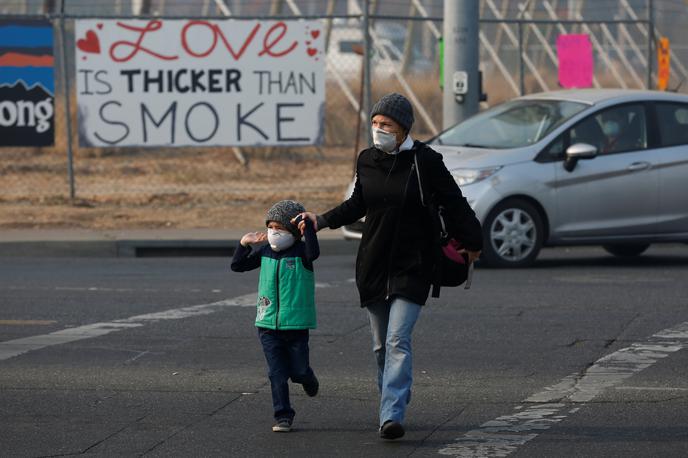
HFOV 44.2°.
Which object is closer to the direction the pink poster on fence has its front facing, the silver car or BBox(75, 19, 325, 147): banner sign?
the silver car

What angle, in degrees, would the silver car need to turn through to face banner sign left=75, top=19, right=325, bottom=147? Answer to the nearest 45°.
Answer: approximately 90° to its right

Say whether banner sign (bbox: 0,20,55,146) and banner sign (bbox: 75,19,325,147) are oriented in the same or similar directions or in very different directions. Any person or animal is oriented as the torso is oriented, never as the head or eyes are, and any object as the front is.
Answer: same or similar directions

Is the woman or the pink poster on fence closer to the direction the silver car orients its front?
the woman

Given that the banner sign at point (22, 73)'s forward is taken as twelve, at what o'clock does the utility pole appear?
The utility pole is roughly at 10 o'clock from the banner sign.

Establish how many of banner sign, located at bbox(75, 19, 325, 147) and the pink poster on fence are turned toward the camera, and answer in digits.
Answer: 2

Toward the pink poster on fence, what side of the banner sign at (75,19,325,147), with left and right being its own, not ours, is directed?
left

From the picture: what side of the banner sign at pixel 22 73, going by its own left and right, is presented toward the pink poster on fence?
left

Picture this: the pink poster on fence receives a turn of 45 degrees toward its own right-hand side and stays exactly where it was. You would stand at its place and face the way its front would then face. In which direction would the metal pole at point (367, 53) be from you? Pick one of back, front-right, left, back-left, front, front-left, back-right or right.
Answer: front

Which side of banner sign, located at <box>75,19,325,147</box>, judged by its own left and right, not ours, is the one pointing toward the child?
front

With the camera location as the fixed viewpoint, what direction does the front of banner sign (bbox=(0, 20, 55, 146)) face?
facing the viewer

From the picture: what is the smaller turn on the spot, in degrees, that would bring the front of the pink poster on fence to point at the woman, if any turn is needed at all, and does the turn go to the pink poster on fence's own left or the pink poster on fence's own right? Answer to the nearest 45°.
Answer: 0° — it already faces them

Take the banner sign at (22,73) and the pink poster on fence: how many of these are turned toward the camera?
2

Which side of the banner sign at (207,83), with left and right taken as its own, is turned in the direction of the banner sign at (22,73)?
right

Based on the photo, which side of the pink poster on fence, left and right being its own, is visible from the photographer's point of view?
front

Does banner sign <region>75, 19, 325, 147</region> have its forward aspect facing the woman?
yes

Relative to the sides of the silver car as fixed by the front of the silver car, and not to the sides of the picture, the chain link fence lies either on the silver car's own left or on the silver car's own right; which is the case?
on the silver car's own right

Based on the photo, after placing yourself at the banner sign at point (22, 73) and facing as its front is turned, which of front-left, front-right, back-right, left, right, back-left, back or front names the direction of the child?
front

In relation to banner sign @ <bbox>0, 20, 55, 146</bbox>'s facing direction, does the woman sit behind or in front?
in front

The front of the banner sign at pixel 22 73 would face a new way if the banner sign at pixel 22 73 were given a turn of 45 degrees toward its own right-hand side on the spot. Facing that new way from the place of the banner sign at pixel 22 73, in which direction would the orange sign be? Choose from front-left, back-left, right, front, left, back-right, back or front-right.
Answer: back-left
